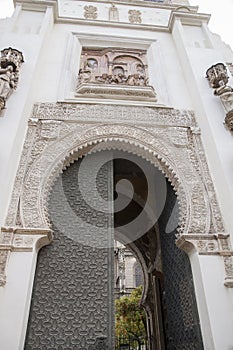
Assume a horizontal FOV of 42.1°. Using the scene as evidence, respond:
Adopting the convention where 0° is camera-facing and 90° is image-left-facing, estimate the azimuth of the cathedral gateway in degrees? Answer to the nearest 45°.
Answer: approximately 0°
